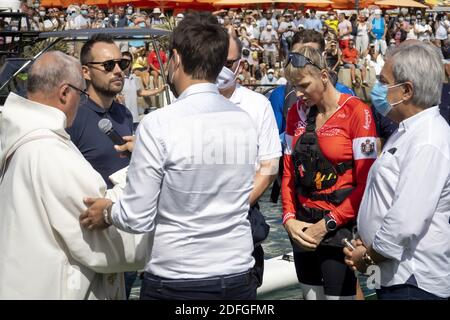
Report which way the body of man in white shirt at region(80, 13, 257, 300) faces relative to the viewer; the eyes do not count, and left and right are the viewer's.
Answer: facing away from the viewer and to the left of the viewer

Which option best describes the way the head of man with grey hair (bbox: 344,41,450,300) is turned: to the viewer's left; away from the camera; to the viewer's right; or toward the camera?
to the viewer's left

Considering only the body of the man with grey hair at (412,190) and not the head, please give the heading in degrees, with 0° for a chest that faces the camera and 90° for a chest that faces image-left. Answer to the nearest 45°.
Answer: approximately 90°

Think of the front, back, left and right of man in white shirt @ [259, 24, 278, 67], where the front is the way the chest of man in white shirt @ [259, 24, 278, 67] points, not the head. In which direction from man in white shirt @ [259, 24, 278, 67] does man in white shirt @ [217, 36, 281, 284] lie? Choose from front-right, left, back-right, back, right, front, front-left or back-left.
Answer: front

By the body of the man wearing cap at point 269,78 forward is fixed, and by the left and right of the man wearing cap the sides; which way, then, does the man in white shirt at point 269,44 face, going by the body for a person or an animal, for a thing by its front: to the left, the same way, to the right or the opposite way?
the same way

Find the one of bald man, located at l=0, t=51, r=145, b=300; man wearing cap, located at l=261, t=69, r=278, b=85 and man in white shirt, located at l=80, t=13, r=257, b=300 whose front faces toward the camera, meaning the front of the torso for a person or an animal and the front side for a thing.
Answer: the man wearing cap

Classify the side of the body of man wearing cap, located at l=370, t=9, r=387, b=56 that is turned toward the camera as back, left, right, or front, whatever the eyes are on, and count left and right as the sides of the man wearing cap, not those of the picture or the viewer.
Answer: front

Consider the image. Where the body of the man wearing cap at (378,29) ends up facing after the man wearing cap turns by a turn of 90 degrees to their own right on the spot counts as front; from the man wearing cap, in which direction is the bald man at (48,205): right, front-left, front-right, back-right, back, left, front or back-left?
left

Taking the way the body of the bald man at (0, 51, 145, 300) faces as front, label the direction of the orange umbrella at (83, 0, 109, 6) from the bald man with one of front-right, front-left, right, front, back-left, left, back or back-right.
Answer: front-left

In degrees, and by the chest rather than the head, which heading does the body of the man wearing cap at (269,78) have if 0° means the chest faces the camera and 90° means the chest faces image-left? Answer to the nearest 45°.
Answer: approximately 0°

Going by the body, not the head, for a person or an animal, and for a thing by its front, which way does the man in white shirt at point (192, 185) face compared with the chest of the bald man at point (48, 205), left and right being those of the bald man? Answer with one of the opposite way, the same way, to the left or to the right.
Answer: to the left

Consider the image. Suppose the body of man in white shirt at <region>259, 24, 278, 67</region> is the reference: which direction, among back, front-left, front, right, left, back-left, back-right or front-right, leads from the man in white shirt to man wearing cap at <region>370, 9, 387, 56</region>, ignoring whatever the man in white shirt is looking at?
back-left
